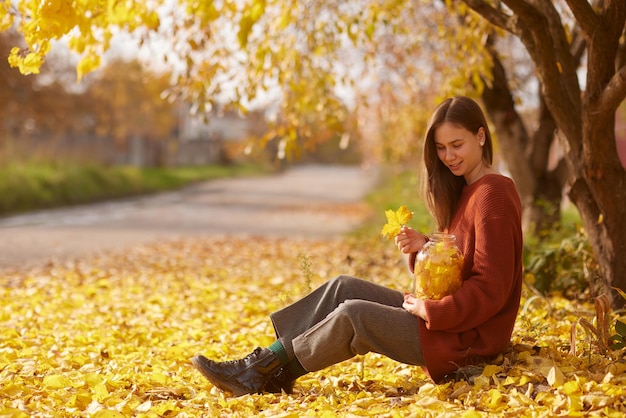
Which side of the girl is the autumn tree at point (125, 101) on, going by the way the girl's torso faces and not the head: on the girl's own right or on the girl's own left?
on the girl's own right

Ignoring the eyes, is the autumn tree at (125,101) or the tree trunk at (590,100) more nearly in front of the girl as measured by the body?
the autumn tree

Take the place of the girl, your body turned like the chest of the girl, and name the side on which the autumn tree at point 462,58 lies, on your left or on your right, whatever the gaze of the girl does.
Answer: on your right

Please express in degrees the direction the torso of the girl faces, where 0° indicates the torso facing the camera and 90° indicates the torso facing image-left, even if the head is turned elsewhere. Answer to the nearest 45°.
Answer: approximately 90°
